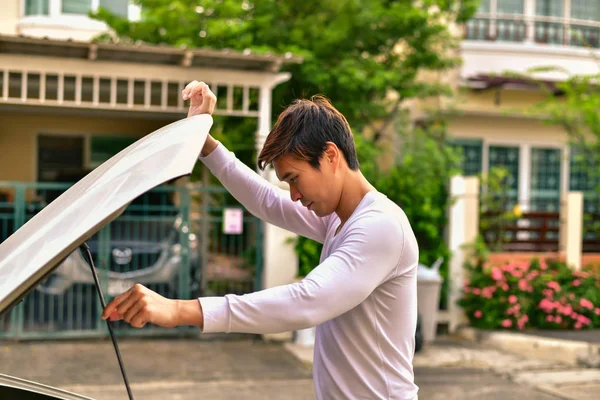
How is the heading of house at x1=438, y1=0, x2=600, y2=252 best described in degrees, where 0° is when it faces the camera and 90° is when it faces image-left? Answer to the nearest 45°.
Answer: approximately 0°

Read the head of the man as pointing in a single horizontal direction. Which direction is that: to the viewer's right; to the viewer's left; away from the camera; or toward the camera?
to the viewer's left

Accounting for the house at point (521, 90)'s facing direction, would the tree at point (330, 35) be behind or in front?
in front

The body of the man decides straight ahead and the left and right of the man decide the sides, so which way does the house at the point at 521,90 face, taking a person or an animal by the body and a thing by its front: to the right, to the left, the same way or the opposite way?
to the left

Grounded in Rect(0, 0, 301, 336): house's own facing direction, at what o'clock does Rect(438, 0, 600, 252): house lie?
Rect(438, 0, 600, 252): house is roughly at 8 o'clock from Rect(0, 0, 301, 336): house.

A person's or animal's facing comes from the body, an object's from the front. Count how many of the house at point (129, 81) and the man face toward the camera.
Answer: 1

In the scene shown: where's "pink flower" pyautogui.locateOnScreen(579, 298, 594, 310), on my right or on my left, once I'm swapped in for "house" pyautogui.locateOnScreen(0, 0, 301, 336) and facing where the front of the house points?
on my left

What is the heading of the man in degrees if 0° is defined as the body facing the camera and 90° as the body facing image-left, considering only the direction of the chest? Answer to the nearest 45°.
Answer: approximately 90°

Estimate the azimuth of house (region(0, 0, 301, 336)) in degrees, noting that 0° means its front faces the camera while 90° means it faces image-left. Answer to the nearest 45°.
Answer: approximately 0°

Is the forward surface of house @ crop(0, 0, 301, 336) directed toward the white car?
yes

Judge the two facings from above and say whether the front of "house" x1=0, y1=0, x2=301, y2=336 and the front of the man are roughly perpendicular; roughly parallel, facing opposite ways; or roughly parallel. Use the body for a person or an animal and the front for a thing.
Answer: roughly perpendicular

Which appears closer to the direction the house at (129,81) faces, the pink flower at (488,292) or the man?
the man

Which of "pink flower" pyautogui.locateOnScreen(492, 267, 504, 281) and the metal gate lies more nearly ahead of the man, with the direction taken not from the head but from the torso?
the metal gate
